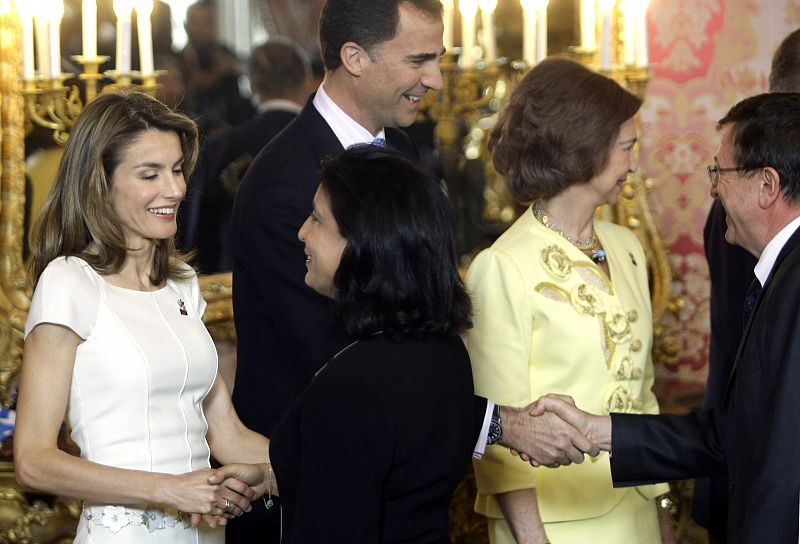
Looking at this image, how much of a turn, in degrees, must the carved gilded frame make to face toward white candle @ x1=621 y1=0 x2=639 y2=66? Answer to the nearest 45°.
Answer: approximately 90° to its left

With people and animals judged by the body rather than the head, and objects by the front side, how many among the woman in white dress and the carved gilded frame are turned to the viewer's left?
0

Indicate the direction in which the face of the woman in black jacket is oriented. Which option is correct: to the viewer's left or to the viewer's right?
to the viewer's left

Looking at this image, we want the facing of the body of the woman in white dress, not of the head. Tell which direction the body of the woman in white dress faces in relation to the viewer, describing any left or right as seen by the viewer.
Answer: facing the viewer and to the right of the viewer

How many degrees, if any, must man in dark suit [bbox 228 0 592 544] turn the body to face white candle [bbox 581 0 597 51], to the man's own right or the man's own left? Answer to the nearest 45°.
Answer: approximately 45° to the man's own left

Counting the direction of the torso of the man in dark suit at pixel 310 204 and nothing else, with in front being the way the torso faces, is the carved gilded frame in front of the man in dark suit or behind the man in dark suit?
behind

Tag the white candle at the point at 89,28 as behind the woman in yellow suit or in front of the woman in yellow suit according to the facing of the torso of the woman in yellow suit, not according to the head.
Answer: behind

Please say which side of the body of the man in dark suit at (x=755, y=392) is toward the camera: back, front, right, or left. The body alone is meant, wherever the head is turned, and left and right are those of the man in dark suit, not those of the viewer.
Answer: left

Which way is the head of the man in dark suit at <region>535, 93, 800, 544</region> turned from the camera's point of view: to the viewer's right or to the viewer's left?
to the viewer's left
